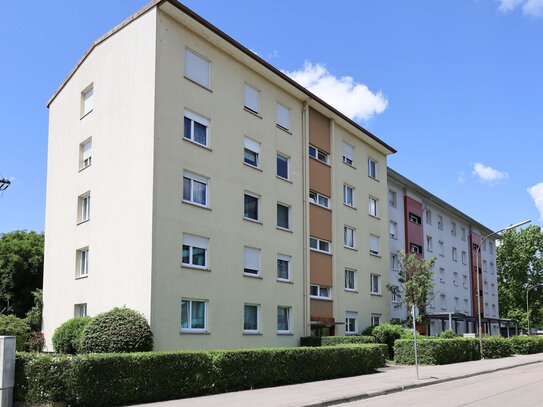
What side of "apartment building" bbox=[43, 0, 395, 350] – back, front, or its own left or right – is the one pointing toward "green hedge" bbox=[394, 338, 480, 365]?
left

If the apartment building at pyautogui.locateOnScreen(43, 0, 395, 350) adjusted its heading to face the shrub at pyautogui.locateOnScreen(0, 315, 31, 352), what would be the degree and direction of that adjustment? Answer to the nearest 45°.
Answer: approximately 135° to its right

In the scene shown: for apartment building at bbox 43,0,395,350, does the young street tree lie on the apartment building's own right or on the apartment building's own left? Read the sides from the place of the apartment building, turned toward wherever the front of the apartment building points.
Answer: on the apartment building's own left

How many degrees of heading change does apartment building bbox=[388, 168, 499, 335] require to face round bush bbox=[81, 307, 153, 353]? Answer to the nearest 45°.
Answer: approximately 45° to its right
